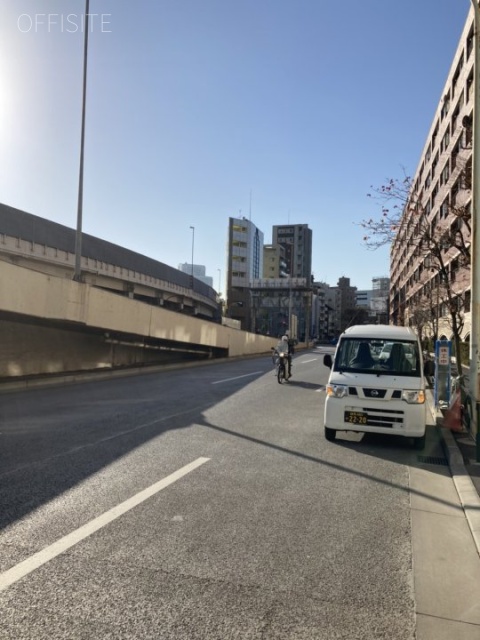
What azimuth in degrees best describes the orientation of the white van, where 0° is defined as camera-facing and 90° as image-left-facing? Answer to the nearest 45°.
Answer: approximately 0°

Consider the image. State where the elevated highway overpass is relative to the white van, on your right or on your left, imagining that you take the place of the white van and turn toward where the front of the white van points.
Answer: on your right
